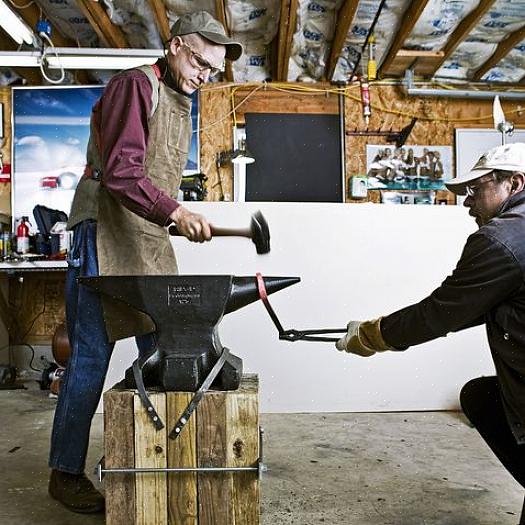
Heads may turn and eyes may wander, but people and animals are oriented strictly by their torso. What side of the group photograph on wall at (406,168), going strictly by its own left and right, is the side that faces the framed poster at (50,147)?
right

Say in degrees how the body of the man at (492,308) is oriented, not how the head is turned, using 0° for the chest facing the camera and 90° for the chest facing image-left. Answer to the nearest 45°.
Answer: approximately 90°

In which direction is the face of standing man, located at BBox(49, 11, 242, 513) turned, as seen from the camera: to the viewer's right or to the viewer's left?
to the viewer's right

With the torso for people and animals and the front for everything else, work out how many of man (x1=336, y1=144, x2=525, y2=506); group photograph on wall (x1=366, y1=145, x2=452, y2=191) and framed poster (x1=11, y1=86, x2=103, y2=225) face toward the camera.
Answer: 2

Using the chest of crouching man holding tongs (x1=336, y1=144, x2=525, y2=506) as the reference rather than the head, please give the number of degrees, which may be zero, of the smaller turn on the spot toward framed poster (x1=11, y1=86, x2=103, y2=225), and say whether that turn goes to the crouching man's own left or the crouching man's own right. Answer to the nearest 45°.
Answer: approximately 45° to the crouching man's own right

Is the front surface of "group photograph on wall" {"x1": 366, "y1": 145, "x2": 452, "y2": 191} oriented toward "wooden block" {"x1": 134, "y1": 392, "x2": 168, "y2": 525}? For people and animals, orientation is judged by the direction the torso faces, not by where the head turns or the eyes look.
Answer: yes

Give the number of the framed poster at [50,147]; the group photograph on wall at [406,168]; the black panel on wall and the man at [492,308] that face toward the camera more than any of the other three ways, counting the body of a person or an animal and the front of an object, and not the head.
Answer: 3

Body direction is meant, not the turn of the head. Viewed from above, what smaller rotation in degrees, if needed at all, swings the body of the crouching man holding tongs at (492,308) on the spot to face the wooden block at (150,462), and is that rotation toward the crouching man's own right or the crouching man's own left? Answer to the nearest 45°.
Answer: approximately 45° to the crouching man's own left

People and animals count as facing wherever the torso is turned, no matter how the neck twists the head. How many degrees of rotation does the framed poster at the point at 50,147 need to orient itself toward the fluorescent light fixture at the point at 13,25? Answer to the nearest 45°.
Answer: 0° — it already faces it

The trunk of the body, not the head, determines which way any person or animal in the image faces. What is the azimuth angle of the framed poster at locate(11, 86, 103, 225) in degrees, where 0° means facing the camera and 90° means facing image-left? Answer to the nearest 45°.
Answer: approximately 0°

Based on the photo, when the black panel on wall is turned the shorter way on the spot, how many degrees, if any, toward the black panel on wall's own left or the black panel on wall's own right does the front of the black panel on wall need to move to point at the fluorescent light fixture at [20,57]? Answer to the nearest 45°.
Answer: approximately 45° to the black panel on wall's own right

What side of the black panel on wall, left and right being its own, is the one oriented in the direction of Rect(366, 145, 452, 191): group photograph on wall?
left
